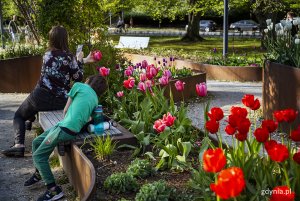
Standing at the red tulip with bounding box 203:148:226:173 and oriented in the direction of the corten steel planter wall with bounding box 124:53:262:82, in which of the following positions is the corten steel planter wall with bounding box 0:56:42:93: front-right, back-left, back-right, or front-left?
front-left
